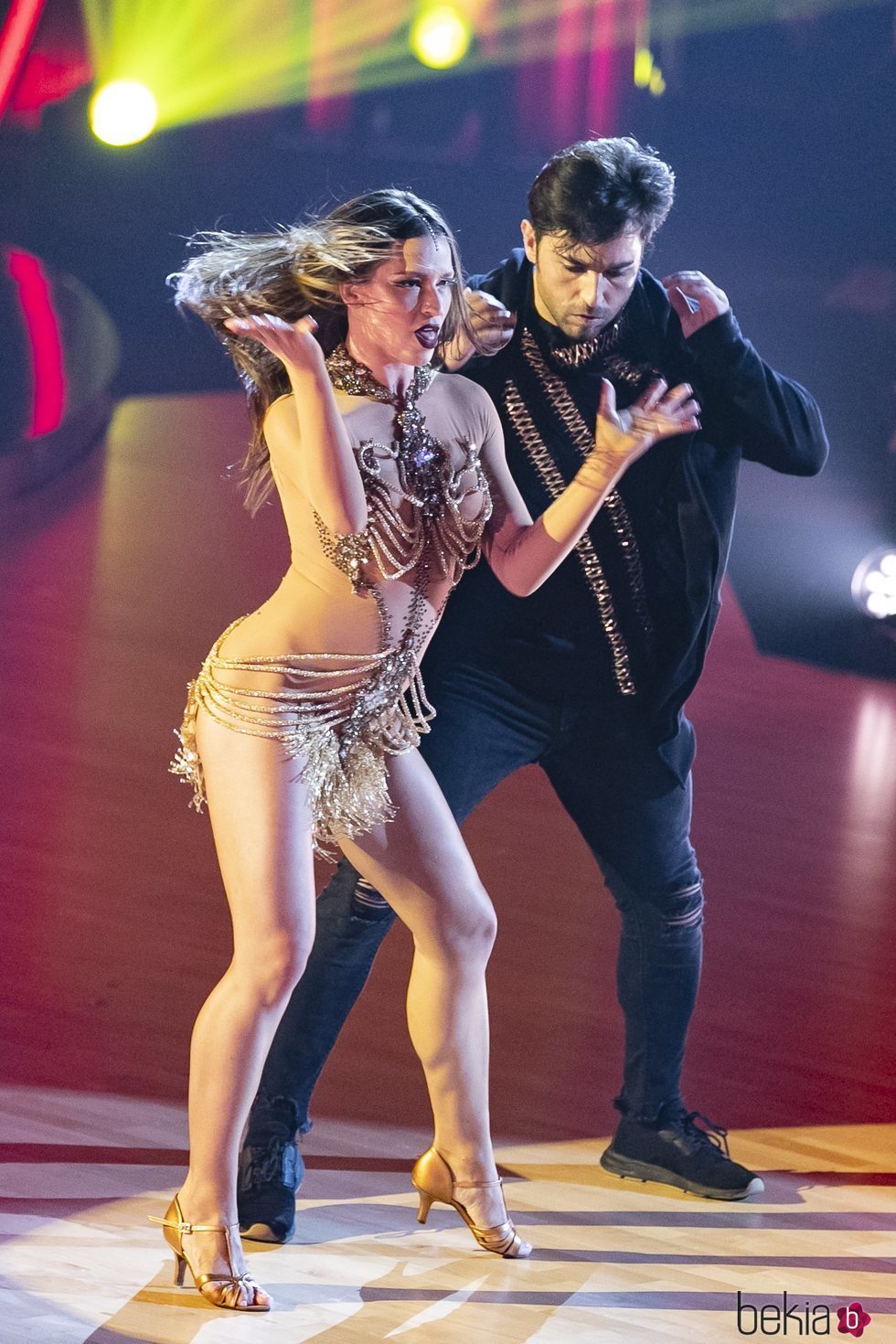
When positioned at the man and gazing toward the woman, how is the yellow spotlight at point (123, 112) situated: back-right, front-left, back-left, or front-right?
back-right

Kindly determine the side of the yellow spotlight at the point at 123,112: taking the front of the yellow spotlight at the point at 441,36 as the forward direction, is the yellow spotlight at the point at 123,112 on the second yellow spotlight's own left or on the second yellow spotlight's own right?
on the second yellow spotlight's own right

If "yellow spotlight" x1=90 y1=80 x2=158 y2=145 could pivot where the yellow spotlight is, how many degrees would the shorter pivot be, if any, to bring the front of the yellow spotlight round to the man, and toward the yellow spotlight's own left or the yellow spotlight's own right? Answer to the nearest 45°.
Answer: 0° — it already faces them

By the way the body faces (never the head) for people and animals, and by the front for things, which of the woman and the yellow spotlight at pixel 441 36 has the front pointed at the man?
the yellow spotlight

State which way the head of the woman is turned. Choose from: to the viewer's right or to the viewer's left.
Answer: to the viewer's right

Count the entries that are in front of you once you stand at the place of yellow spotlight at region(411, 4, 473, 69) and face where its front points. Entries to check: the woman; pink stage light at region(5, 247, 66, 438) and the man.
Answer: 2

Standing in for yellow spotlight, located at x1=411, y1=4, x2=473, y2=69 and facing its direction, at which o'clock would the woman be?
The woman is roughly at 12 o'clock from the yellow spotlight.

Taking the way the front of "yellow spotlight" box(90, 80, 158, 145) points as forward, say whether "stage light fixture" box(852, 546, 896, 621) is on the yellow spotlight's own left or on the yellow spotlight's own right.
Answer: on the yellow spotlight's own left

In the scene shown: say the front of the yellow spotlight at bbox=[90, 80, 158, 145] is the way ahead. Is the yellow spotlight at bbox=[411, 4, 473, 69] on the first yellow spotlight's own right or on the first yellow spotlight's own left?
on the first yellow spotlight's own left
